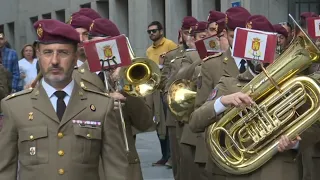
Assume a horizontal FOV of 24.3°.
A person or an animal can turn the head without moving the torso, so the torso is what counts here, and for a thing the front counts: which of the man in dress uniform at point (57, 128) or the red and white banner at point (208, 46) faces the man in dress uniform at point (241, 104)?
the red and white banner

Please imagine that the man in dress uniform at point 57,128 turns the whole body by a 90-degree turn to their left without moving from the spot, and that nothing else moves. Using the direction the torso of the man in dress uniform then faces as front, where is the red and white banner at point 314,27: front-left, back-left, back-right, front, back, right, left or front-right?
front-left

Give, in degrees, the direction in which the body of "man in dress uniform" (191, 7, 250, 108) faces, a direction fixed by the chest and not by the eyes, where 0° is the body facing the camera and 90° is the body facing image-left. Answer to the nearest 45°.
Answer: approximately 315°

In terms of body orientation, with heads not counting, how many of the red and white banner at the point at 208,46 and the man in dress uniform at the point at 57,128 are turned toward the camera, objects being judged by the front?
2

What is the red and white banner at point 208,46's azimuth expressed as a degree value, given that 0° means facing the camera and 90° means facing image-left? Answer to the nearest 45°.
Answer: approximately 0°

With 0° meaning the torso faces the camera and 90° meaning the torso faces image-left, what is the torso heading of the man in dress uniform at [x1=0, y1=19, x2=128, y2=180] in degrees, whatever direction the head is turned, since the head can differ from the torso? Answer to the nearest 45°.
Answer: approximately 0°
